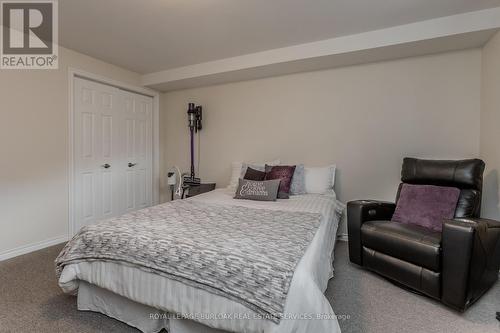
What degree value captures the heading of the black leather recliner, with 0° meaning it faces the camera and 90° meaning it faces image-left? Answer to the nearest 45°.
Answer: approximately 45°

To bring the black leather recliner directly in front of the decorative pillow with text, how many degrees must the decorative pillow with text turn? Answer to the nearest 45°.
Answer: approximately 45° to its left

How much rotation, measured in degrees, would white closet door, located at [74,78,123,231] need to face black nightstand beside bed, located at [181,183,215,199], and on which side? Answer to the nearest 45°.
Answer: approximately 45° to its left

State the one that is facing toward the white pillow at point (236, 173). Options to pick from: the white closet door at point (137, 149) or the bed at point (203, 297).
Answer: the white closet door

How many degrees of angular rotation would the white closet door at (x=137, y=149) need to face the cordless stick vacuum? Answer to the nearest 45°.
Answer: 0° — it already faces it

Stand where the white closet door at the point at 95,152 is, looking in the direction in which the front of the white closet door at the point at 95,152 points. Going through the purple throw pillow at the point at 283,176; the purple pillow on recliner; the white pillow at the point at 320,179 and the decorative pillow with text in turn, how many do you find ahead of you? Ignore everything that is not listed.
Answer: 4

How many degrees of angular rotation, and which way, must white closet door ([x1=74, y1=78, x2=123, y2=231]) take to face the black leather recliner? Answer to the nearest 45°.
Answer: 0° — it already faces it

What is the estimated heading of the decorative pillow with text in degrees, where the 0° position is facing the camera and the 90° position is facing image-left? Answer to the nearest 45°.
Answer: approximately 0°

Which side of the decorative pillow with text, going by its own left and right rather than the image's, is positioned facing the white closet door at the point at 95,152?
right

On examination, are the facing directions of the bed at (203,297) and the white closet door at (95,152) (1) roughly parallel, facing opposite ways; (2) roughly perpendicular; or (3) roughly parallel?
roughly perpendicular

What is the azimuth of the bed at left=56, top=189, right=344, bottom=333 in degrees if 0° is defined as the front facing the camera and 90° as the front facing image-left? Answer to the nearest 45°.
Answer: approximately 45°
